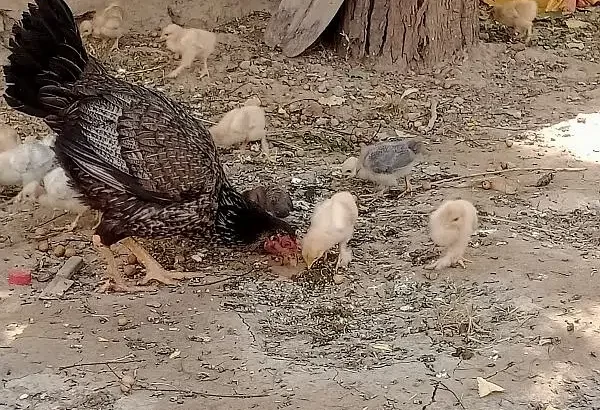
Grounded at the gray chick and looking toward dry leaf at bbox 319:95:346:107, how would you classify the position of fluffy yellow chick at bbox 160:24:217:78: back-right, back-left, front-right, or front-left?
front-left

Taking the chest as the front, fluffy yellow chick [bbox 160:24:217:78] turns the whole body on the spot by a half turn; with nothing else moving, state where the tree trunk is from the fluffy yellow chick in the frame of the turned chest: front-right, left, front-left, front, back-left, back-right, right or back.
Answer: front

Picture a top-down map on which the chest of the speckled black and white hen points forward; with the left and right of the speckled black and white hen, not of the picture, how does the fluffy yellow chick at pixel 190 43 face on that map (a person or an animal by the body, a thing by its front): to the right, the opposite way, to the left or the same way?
the opposite way

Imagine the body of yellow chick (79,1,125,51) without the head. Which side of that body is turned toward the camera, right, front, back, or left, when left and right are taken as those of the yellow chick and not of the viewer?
left

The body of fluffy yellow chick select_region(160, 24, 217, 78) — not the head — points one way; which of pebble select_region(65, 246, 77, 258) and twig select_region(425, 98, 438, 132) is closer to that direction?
the pebble

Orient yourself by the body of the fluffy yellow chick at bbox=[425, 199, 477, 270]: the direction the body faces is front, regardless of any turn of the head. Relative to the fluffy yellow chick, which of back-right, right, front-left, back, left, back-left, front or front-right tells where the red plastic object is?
front-right

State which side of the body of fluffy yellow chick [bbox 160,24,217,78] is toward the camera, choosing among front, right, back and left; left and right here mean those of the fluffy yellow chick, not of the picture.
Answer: left

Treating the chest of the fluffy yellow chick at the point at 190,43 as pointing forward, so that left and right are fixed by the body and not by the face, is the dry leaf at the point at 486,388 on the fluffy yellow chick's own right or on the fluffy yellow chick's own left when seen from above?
on the fluffy yellow chick's own left

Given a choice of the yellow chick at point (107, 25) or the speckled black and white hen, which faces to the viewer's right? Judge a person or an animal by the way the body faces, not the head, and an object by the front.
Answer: the speckled black and white hen

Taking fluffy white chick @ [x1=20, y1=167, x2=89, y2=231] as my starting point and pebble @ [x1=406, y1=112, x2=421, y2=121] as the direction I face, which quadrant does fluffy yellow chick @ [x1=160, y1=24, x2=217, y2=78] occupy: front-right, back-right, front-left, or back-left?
front-left

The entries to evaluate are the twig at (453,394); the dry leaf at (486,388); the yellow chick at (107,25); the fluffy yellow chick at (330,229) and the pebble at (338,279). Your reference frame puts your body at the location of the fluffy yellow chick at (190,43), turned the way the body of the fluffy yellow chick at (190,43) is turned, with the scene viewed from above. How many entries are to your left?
4

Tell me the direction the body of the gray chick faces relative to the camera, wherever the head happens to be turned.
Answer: to the viewer's left

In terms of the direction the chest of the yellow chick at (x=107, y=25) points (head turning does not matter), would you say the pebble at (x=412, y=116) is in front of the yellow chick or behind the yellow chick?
behind

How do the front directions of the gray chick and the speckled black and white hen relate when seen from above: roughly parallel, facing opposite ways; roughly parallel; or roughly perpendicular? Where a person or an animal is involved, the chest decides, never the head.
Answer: roughly parallel, facing opposite ways

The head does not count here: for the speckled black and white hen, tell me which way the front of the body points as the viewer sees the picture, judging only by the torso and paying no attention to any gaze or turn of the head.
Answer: to the viewer's right

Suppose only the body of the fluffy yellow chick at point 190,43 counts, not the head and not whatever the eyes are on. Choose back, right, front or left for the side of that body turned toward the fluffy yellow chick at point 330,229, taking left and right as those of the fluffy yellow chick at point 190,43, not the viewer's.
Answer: left

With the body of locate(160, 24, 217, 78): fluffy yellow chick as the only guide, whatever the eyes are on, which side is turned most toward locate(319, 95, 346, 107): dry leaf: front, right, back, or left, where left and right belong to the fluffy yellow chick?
back

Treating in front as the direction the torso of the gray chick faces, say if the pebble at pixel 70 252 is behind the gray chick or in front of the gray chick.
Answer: in front
